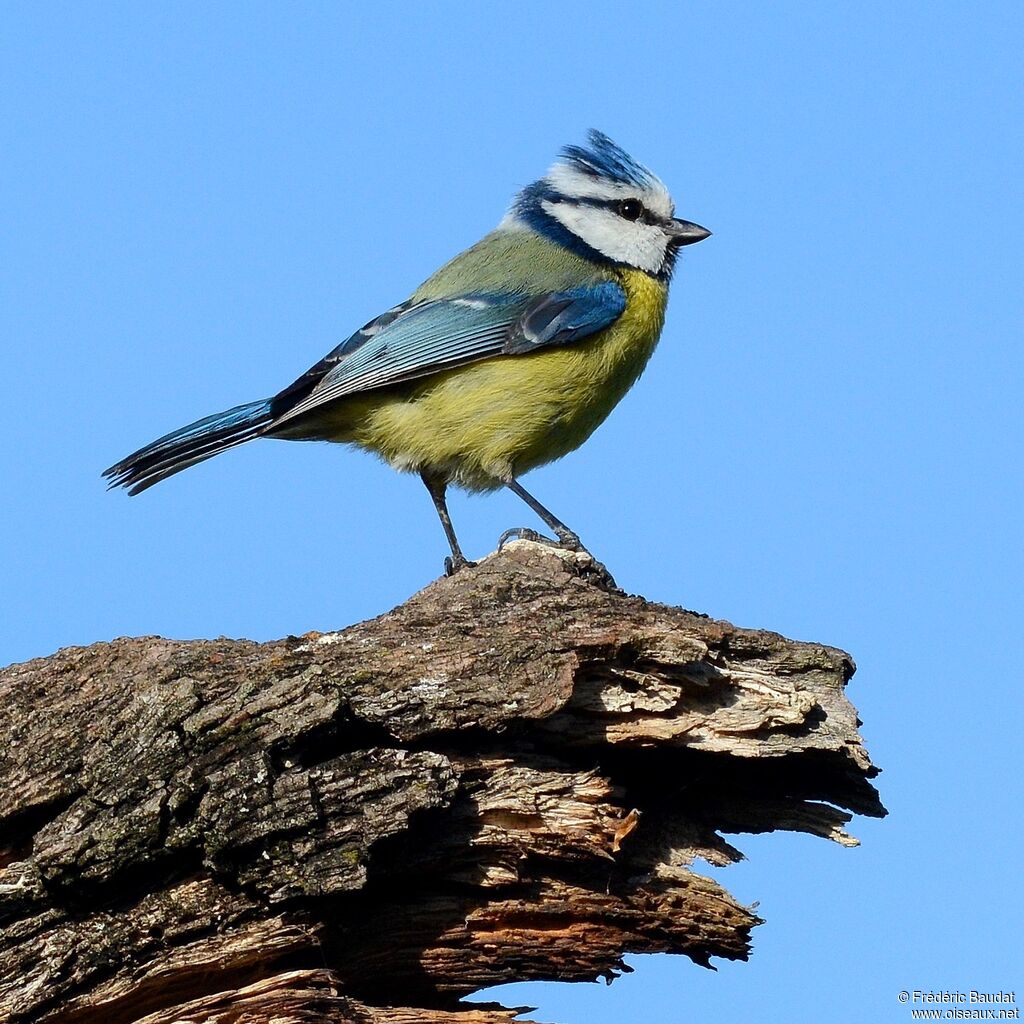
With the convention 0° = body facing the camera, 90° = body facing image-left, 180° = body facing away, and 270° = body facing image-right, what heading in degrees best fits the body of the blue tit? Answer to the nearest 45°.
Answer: approximately 270°
